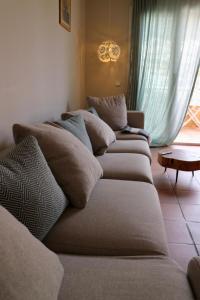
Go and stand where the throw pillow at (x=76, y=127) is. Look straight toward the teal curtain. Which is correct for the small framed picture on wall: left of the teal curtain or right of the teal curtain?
left

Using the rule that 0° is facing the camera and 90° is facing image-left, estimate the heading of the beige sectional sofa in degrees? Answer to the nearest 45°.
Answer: approximately 270°

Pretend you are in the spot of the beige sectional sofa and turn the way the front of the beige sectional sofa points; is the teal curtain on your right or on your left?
on your left
